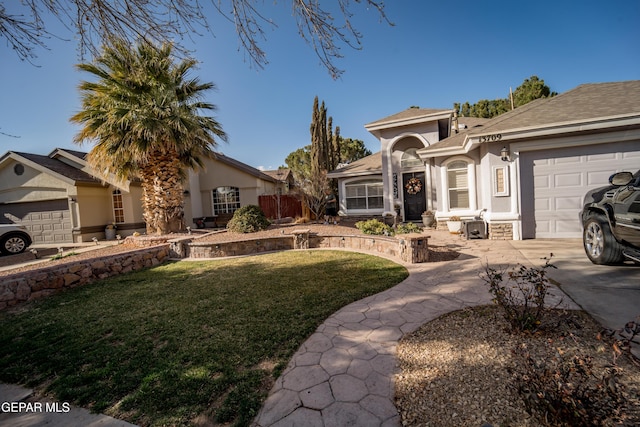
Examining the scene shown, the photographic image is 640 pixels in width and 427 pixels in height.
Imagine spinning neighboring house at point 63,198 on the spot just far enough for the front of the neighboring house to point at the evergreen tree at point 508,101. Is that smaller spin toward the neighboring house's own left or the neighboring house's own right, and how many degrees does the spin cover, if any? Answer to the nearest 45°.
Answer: approximately 90° to the neighboring house's own left

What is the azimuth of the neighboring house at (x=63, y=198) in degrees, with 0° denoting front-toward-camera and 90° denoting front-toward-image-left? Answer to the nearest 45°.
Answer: approximately 0°

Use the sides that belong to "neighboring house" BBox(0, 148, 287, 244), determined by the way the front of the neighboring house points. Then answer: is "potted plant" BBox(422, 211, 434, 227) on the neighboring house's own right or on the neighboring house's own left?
on the neighboring house's own left
